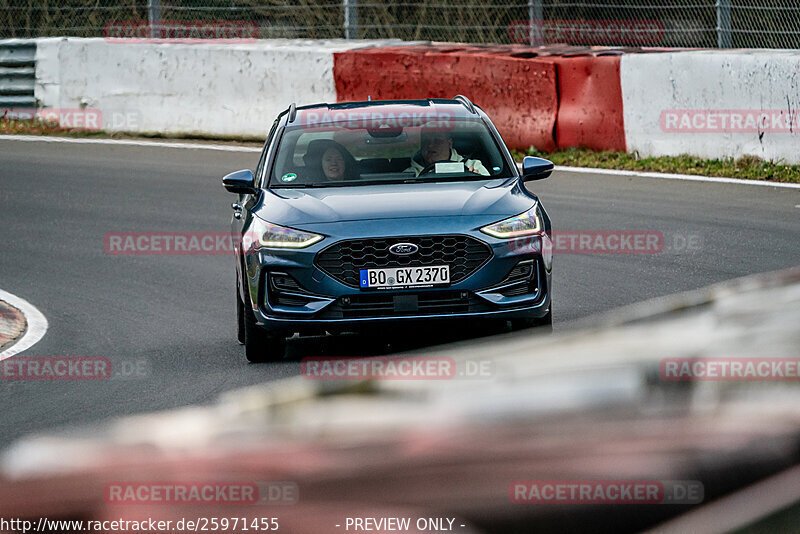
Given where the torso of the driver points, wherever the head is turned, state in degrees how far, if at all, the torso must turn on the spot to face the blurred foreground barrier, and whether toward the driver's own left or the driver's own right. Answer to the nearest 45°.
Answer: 0° — they already face it

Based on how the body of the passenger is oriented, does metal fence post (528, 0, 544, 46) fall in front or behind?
behind

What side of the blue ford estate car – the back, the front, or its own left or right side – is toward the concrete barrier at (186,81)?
back

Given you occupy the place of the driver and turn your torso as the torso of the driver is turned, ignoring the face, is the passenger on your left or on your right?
on your right

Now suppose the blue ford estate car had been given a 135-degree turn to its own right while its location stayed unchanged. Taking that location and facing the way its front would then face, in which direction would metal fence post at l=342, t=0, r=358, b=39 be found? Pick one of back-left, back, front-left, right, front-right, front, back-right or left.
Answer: front-right

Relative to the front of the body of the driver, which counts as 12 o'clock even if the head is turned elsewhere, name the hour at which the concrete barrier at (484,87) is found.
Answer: The concrete barrier is roughly at 6 o'clock from the driver.

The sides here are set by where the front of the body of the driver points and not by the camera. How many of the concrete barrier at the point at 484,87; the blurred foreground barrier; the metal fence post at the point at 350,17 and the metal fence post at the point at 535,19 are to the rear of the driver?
3

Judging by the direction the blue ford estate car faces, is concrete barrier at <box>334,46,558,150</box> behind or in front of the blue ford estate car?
behind

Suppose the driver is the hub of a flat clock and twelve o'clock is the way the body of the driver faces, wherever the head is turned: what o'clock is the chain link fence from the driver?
The chain link fence is roughly at 6 o'clock from the driver.

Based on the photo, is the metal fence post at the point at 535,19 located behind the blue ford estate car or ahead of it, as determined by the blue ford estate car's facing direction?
behind

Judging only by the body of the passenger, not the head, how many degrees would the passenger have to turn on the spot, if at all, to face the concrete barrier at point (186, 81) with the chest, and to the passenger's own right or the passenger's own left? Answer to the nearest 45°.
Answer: approximately 180°

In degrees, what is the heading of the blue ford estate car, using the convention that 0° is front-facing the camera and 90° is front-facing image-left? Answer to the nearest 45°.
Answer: approximately 0°

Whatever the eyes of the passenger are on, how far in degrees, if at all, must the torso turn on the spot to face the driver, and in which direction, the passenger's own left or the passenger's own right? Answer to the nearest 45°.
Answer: approximately 90° to the passenger's own left
